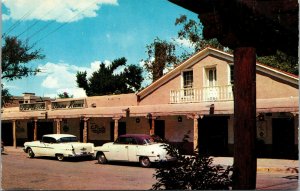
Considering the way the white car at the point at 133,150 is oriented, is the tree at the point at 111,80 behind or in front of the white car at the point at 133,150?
in front

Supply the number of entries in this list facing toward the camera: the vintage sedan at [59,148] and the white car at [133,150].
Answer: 0

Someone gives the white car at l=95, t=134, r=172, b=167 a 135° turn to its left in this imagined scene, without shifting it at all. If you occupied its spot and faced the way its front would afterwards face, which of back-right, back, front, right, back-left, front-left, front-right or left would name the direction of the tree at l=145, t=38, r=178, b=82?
back

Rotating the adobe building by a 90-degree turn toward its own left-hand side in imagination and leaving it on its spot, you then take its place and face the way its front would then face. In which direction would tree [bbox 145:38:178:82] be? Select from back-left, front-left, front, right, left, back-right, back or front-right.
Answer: back-left

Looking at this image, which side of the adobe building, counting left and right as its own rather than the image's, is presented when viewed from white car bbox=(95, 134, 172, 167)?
front

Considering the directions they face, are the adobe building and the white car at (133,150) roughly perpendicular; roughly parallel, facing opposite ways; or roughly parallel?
roughly perpendicular

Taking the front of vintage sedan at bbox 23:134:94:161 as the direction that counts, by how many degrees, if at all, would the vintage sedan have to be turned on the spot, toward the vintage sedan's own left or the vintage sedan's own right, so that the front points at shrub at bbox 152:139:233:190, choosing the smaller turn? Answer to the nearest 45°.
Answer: approximately 135° to the vintage sedan's own left

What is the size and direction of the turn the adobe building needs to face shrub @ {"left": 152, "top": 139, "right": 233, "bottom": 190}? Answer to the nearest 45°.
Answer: approximately 45° to its left

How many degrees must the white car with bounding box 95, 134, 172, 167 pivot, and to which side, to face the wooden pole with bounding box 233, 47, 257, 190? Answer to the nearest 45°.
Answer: approximately 135° to its left

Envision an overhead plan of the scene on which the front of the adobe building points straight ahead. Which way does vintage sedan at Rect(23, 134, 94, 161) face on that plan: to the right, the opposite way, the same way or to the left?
to the right
